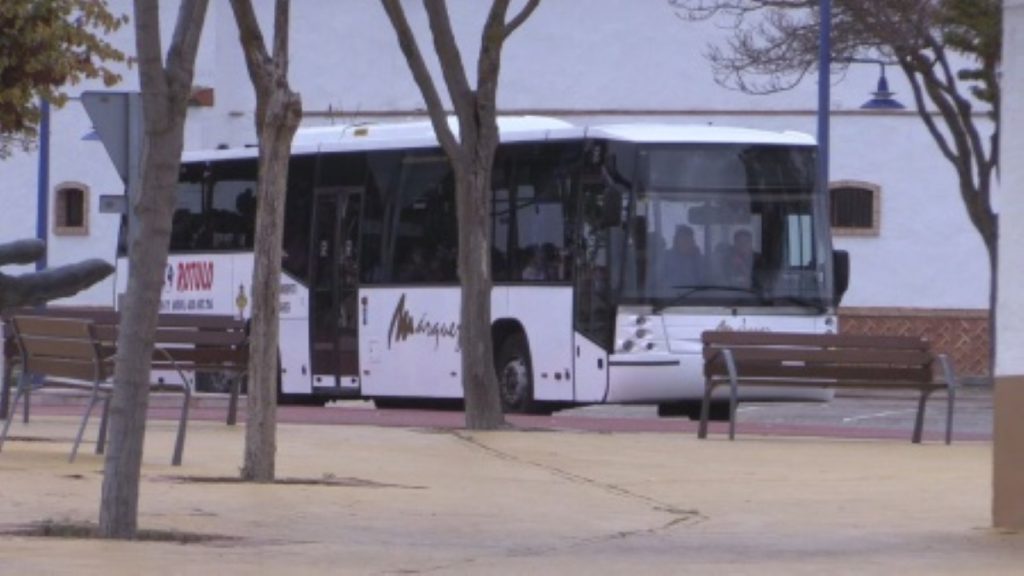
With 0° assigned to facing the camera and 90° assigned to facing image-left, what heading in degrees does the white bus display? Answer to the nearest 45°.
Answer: approximately 315°

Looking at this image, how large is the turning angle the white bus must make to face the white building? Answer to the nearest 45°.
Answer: approximately 135° to its left
